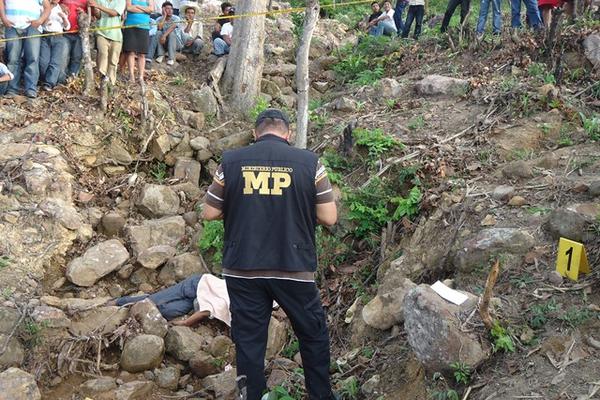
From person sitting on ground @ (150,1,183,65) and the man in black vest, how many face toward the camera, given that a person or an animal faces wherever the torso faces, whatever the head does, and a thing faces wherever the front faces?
1

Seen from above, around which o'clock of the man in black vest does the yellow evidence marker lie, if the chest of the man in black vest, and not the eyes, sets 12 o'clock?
The yellow evidence marker is roughly at 3 o'clock from the man in black vest.

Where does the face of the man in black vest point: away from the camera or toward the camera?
away from the camera

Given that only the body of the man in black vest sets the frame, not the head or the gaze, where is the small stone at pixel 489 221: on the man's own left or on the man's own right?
on the man's own right

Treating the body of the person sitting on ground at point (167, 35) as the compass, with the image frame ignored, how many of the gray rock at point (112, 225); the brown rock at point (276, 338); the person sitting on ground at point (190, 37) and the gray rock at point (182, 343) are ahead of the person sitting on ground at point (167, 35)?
3

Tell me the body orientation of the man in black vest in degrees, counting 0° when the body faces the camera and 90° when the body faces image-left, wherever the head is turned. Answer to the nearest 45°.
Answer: approximately 180°

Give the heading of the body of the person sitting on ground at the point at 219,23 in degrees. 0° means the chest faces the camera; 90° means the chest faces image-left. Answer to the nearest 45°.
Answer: approximately 45°
